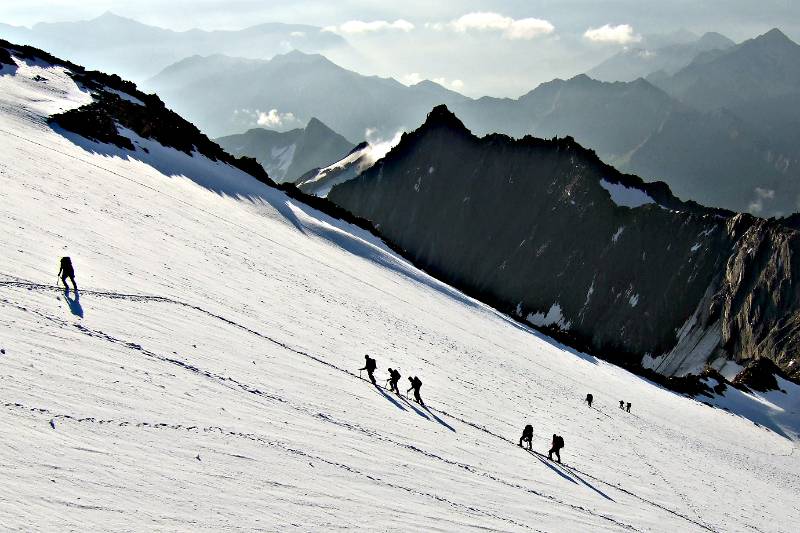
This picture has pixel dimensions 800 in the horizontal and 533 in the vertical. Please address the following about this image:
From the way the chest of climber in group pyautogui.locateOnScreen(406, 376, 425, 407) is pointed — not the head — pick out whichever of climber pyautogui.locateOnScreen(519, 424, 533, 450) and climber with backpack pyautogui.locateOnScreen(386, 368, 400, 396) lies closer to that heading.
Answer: the climber with backpack

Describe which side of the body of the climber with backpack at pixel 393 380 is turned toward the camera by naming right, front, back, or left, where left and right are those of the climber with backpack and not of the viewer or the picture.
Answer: left

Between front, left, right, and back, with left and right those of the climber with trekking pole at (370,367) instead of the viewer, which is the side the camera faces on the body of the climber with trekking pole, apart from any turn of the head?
left

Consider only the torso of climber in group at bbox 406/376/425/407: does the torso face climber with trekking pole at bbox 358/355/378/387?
yes

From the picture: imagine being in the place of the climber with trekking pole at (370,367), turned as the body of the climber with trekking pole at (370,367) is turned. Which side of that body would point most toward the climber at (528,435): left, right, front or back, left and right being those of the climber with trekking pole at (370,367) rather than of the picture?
back

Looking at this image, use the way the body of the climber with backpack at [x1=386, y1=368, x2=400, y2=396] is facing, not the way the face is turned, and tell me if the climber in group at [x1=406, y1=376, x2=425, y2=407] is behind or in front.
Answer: behind

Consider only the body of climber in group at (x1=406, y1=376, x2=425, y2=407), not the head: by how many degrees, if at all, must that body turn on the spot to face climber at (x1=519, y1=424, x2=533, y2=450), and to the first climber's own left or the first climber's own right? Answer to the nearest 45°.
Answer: approximately 180°

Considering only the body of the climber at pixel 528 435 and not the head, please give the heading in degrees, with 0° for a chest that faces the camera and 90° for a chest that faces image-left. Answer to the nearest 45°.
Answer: approximately 90°
